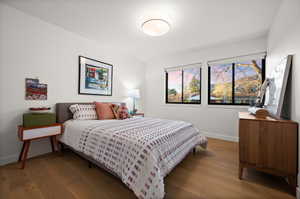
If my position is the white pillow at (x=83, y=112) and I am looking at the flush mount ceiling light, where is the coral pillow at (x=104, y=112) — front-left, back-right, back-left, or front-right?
front-left

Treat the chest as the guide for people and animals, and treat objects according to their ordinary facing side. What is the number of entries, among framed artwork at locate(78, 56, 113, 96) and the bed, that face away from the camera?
0

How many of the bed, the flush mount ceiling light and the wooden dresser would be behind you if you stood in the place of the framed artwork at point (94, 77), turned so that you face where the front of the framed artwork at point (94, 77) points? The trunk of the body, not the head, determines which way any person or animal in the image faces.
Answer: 0

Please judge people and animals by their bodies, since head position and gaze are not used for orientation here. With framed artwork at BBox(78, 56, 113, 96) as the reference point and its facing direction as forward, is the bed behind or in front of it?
in front

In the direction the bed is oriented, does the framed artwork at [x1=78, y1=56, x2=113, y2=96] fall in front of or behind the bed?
behind

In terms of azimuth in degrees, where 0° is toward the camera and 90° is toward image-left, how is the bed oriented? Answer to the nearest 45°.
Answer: approximately 315°

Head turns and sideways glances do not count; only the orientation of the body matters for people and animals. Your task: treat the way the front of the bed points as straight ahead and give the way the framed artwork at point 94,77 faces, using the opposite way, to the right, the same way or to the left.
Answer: the same way

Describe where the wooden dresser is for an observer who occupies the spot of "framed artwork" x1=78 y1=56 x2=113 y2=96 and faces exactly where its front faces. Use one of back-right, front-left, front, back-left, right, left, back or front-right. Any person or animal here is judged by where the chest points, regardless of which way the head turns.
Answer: front
